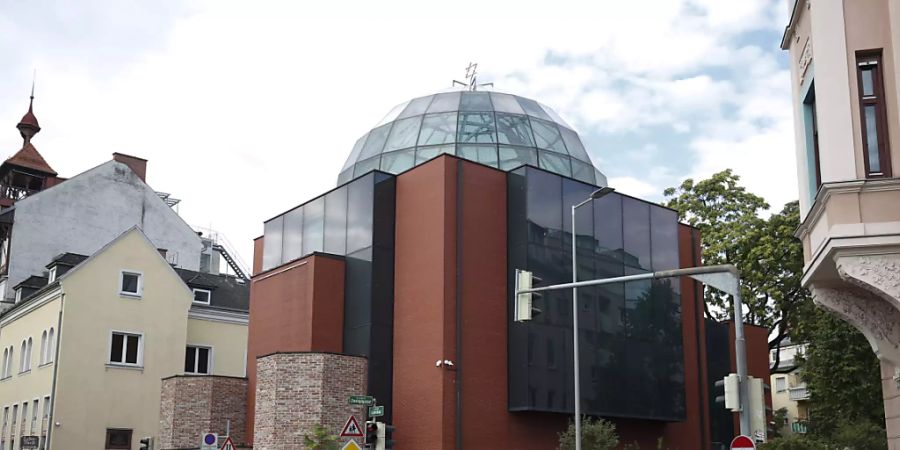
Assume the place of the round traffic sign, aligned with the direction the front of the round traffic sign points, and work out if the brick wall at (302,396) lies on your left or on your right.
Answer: on your right

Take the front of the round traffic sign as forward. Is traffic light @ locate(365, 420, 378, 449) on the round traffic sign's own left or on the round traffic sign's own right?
on the round traffic sign's own right

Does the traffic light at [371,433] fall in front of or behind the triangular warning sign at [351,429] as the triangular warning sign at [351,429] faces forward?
behind

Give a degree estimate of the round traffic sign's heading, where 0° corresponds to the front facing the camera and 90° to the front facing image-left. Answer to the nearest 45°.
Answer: approximately 0°

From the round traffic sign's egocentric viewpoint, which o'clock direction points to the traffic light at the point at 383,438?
The traffic light is roughly at 4 o'clock from the round traffic sign.

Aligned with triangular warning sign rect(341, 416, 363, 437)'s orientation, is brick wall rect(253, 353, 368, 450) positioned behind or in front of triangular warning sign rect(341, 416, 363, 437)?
behind

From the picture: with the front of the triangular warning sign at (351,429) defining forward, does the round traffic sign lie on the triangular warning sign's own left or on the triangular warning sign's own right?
on the triangular warning sign's own left
